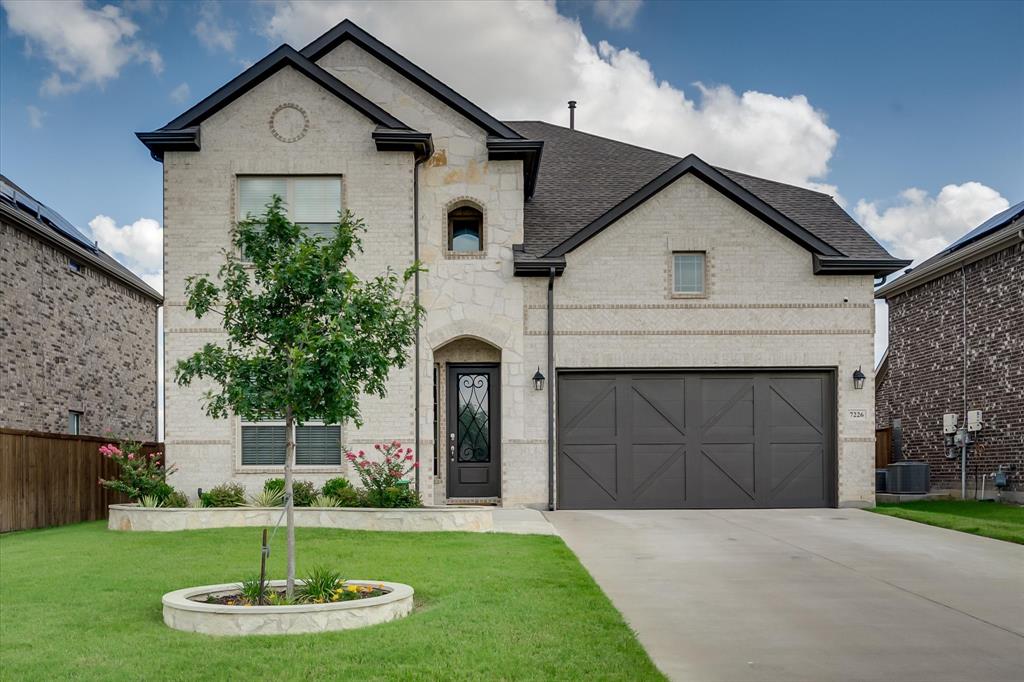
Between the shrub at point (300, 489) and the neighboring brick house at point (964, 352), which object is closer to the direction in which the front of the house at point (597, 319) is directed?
the shrub

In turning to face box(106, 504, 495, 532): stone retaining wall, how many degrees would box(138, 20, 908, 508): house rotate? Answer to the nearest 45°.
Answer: approximately 45° to its right

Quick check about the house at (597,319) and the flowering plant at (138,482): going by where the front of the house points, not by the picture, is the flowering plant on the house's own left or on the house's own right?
on the house's own right

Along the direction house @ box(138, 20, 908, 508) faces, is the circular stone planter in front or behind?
in front

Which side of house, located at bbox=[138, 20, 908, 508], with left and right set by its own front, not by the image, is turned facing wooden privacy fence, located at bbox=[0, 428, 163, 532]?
right

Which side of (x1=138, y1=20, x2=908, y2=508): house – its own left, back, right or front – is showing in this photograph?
front

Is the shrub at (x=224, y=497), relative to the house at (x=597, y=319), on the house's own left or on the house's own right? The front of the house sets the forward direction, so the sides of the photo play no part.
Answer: on the house's own right

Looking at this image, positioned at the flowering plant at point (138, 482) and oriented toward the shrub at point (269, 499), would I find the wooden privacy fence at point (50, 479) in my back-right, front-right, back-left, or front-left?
back-left

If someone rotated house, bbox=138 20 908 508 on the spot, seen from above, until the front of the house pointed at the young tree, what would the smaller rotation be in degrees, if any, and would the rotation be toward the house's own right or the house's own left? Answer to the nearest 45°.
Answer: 0° — it already faces it

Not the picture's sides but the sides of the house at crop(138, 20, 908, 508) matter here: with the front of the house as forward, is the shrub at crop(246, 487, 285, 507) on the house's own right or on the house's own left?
on the house's own right

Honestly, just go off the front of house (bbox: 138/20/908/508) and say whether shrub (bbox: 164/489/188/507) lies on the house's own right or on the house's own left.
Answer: on the house's own right
